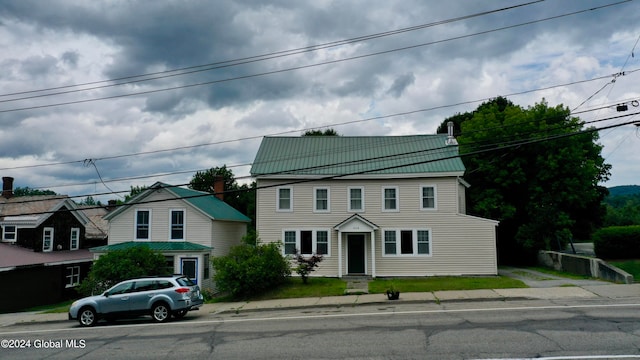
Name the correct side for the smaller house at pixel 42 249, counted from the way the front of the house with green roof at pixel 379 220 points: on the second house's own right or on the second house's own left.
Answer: on the second house's own right

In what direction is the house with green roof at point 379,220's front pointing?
toward the camera

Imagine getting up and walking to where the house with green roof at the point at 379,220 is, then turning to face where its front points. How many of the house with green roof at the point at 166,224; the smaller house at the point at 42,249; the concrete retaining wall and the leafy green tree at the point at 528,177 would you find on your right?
2

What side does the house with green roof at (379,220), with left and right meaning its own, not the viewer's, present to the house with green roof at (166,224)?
right

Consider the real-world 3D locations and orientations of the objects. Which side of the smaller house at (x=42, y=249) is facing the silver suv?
front

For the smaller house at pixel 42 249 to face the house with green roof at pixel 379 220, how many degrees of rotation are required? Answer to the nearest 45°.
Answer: approximately 45° to its left

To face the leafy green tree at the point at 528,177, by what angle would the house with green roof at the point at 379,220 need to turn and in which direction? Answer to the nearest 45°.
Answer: approximately 135° to its left

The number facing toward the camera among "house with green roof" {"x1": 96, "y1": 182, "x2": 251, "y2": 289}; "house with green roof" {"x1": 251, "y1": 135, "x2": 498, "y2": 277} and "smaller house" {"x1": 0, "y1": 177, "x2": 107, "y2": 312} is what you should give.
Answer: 3

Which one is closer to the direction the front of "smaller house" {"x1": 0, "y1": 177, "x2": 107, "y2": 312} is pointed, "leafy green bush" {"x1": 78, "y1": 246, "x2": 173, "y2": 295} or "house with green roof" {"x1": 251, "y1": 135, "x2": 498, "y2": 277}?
the leafy green bush

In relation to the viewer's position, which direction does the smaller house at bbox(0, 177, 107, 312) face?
facing the viewer

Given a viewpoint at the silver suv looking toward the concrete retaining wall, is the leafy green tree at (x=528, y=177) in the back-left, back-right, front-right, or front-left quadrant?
front-left

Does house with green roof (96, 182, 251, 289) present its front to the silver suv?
yes

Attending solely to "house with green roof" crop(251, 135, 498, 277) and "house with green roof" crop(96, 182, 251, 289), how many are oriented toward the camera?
2

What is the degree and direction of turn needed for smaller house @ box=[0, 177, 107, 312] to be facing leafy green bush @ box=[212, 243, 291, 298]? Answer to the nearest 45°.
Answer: approximately 45° to its left

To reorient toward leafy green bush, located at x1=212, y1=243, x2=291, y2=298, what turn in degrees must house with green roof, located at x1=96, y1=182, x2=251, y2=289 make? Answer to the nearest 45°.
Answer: approximately 45° to its left
